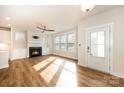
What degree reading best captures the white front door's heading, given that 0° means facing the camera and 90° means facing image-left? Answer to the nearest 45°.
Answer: approximately 45°

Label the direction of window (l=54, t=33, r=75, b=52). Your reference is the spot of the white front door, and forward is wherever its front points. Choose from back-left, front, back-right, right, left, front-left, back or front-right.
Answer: right
